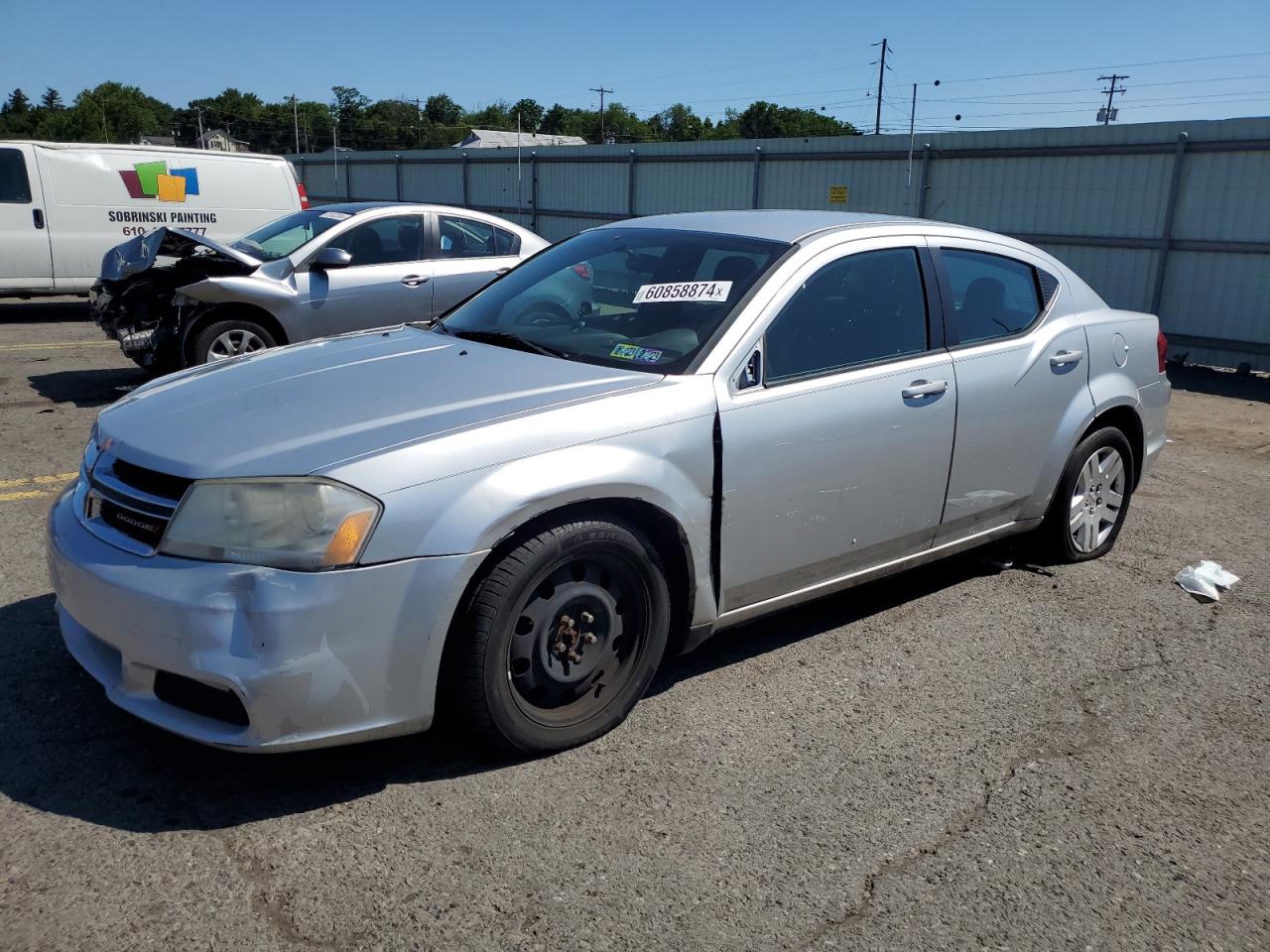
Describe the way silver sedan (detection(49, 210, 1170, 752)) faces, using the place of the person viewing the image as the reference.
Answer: facing the viewer and to the left of the viewer

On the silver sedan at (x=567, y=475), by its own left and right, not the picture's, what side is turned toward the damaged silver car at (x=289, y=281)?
right

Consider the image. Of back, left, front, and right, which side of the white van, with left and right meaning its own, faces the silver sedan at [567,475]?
left

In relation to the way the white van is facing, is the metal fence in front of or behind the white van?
behind

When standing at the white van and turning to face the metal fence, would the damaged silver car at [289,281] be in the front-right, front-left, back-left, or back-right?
front-right

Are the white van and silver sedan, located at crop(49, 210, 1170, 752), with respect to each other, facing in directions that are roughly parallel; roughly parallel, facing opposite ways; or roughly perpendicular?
roughly parallel

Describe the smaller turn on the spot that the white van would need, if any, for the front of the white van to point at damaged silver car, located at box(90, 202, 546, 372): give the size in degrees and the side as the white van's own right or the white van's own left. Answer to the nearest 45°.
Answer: approximately 90° to the white van's own left

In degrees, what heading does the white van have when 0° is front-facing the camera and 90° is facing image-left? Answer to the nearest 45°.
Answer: approximately 90°

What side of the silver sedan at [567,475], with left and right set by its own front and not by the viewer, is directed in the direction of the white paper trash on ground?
back

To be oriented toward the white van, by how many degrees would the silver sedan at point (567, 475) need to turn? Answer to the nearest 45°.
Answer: approximately 90° to its right

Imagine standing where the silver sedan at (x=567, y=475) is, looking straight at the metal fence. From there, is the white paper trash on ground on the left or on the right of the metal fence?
right

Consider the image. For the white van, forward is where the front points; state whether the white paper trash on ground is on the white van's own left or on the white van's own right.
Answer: on the white van's own left

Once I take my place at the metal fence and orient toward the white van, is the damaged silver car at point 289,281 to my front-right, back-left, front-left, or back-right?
front-left

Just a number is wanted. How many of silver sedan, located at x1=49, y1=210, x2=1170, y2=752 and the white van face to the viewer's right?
0
